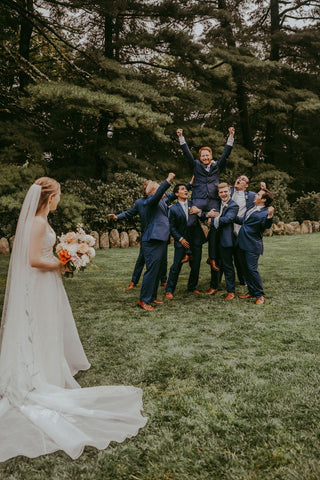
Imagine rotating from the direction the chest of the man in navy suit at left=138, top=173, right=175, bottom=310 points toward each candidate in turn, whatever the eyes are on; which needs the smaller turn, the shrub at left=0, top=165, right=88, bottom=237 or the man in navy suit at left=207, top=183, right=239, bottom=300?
the man in navy suit

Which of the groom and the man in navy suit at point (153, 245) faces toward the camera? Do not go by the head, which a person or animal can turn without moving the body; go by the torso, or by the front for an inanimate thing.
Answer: the groom

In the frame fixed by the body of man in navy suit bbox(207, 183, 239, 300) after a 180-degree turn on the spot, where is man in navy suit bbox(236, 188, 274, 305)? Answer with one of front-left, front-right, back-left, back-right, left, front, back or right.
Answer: right

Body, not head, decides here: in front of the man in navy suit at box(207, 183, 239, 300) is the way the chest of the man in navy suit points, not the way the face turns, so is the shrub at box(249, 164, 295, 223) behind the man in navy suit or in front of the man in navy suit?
behind

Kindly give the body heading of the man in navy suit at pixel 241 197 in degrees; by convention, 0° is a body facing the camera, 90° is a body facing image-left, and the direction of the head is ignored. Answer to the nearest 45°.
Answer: approximately 45°

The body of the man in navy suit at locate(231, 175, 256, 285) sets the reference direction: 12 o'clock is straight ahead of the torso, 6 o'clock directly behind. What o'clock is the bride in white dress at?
The bride in white dress is roughly at 11 o'clock from the man in navy suit.

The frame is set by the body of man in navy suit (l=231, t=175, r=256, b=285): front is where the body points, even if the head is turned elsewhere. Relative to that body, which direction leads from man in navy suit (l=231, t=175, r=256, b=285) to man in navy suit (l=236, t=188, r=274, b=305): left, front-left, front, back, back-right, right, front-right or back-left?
front-left

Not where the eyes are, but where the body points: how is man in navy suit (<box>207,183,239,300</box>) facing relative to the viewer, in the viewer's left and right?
facing the viewer and to the left of the viewer

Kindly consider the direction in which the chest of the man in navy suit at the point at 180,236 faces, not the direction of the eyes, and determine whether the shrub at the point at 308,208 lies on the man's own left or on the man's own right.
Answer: on the man's own left

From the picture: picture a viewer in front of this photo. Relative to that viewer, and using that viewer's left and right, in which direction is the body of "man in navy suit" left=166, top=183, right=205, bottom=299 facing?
facing the viewer and to the right of the viewer

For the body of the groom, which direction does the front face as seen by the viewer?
toward the camera

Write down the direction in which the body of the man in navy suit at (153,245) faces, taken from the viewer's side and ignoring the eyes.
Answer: to the viewer's right

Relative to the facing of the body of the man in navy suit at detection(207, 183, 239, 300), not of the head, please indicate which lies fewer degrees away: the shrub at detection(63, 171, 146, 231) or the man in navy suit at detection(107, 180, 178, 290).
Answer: the man in navy suit
